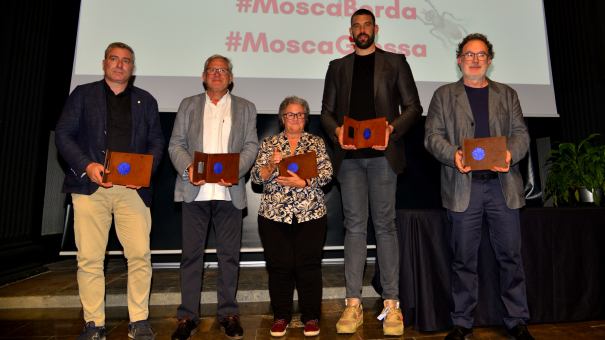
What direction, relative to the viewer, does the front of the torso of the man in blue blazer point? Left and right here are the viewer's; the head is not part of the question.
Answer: facing the viewer

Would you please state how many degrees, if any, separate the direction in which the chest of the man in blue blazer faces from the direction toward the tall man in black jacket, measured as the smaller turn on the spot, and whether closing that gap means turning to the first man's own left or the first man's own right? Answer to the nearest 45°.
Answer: approximately 45° to the first man's own left

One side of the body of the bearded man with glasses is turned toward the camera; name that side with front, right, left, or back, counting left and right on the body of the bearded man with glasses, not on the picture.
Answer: front

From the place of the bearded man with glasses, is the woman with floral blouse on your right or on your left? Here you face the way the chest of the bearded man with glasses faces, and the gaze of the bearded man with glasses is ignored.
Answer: on your right

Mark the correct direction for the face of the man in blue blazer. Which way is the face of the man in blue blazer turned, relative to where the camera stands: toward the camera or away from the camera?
toward the camera

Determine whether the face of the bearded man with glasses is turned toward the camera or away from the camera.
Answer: toward the camera

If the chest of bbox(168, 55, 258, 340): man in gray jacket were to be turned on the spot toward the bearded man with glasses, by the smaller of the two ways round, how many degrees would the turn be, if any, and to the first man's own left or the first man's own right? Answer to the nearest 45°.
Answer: approximately 90° to the first man's own left

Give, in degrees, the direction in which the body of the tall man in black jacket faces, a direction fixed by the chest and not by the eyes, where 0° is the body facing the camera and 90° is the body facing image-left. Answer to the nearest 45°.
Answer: approximately 0°

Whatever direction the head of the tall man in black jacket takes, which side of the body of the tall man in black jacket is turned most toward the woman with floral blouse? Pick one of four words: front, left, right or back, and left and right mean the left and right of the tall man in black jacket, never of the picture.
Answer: right

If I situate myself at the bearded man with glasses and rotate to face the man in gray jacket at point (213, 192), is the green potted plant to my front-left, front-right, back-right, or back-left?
back-right

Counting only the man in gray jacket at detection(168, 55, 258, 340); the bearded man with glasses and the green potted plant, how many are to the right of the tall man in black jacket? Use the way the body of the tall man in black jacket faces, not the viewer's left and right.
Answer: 1

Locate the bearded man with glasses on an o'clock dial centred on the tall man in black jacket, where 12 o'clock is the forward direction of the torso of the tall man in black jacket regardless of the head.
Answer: The bearded man with glasses is roughly at 9 o'clock from the tall man in black jacket.

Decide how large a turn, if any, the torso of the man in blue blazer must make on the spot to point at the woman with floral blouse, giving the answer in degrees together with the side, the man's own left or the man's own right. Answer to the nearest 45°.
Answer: approximately 45° to the man's own left
